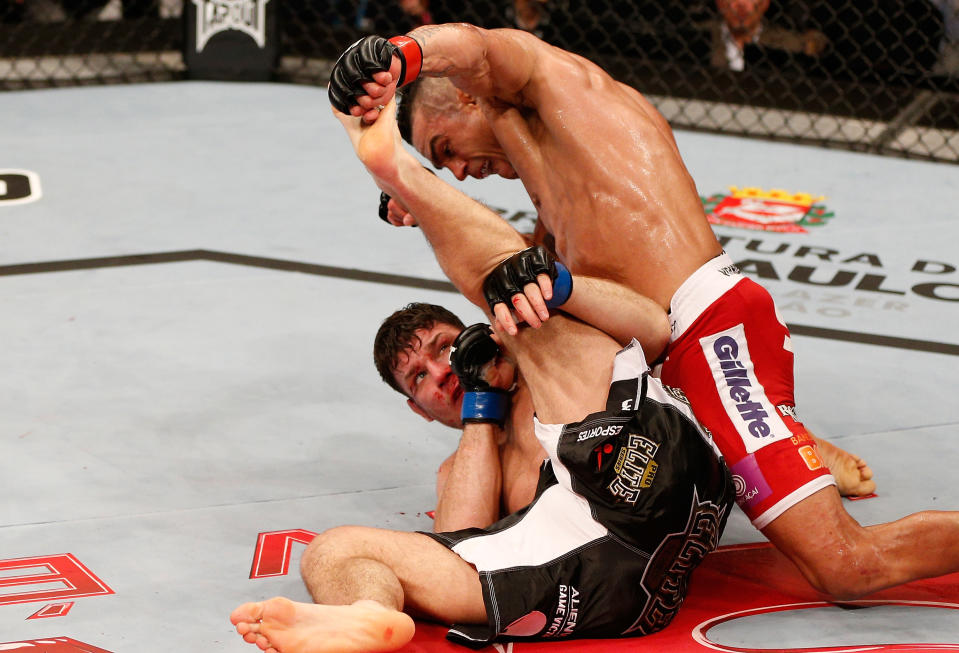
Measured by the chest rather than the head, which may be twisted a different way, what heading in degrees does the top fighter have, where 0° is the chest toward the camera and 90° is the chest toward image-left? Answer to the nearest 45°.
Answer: approximately 90°
